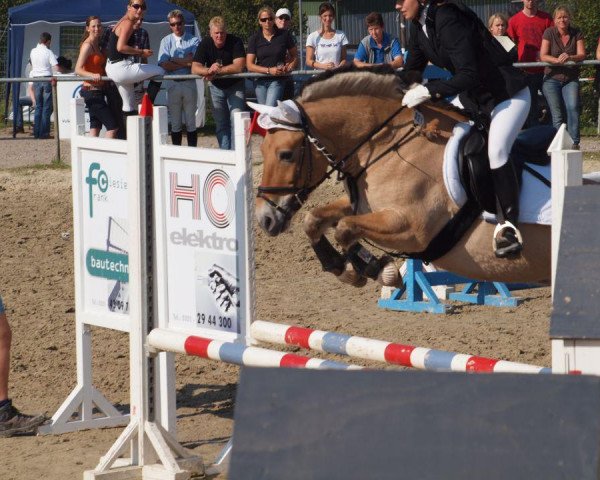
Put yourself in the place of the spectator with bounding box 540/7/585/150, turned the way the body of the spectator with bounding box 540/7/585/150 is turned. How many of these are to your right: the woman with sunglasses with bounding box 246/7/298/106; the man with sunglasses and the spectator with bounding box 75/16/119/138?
3

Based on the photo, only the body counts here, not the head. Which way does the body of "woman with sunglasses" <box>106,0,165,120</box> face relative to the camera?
to the viewer's right

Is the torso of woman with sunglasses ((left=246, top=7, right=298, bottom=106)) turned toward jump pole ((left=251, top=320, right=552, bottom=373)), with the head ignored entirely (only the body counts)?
yes

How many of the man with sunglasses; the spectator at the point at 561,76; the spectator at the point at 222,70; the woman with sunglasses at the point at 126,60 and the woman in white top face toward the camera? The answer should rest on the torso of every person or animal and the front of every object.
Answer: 4

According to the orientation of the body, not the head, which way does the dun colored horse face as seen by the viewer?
to the viewer's left

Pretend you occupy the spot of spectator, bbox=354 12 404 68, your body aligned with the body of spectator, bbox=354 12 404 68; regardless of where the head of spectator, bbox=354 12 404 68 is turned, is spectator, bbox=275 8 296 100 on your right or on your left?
on your right
